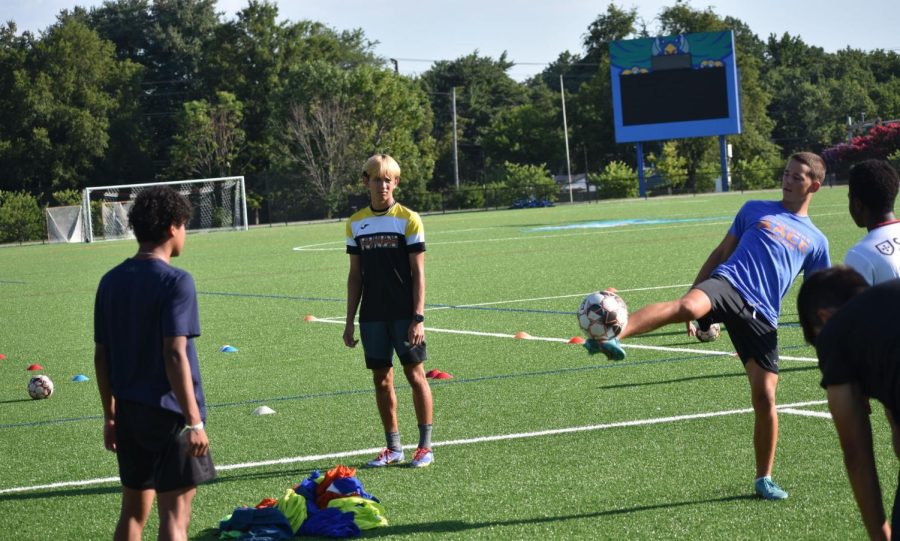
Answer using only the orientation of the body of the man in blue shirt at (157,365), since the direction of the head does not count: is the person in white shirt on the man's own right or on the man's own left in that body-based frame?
on the man's own right

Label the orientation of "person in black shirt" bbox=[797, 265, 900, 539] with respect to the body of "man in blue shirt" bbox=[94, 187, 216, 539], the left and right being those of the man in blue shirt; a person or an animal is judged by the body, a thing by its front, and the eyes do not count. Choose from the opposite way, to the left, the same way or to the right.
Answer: to the left

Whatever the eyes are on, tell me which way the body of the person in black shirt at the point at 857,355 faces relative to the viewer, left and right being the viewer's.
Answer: facing to the left of the viewer

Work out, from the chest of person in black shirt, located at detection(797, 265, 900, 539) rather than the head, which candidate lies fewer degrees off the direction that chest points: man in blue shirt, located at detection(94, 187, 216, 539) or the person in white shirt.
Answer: the man in blue shirt

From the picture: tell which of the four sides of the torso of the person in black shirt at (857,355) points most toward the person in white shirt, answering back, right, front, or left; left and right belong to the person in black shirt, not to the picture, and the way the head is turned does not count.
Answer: right

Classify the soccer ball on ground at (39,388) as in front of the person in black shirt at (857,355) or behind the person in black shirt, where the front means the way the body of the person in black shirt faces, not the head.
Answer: in front

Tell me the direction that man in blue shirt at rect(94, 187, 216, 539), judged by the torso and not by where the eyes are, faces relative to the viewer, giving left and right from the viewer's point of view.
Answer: facing away from the viewer and to the right of the viewer

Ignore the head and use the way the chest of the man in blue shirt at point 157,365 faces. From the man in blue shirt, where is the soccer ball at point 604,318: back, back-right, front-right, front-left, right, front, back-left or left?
front-right

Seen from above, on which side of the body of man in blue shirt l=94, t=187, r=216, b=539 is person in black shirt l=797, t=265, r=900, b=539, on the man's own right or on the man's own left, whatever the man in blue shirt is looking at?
on the man's own right

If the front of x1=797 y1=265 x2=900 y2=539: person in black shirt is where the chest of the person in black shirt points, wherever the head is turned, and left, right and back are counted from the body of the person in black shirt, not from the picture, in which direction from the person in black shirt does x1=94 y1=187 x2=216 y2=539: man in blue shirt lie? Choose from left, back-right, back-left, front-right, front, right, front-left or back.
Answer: front

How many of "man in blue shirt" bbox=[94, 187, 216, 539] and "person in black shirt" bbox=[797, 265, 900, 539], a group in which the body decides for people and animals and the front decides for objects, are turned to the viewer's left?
1
